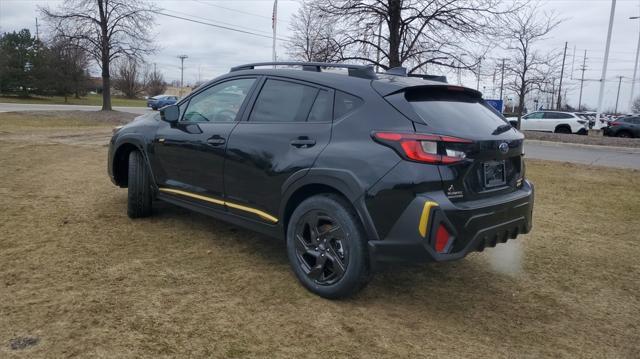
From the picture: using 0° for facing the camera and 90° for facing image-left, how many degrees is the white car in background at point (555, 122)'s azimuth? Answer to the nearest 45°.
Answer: approximately 135°

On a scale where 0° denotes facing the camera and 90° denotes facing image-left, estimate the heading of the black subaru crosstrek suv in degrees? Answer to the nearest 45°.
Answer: approximately 135°

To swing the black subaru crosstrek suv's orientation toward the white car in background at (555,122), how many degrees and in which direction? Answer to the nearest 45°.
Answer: approximately 90° to its right

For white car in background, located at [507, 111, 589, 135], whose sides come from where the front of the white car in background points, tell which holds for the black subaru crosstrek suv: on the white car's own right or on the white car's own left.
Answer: on the white car's own left
